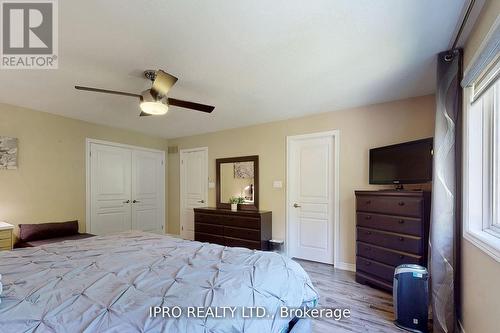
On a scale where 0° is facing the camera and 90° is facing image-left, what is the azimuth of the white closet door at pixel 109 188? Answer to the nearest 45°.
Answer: approximately 315°

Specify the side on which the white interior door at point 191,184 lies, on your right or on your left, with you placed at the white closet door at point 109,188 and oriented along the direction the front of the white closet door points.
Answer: on your left

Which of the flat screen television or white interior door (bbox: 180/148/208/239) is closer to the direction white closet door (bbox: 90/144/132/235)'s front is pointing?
the flat screen television

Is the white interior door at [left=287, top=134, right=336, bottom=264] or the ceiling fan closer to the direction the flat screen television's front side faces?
the ceiling fan

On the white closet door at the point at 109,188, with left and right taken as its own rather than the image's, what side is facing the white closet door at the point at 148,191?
left

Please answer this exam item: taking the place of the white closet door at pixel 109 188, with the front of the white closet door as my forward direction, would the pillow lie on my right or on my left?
on my right

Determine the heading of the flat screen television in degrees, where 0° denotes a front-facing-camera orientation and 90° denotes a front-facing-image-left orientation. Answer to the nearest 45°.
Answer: approximately 45°

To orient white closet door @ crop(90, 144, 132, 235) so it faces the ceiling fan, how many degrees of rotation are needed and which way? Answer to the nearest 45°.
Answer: approximately 45° to its right
